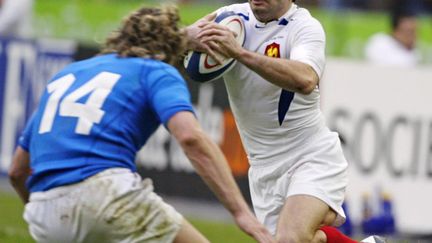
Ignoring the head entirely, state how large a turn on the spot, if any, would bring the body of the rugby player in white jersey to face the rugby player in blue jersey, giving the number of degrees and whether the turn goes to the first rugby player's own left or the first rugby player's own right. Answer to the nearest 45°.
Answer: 0° — they already face them

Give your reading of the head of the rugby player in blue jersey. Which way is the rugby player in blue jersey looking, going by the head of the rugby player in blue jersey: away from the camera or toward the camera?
away from the camera

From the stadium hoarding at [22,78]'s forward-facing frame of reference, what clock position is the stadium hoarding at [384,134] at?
the stadium hoarding at [384,134] is roughly at 10 o'clock from the stadium hoarding at [22,78].

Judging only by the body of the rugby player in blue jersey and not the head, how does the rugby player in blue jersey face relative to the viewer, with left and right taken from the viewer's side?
facing away from the viewer and to the right of the viewer

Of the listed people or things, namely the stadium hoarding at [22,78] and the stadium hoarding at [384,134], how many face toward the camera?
2

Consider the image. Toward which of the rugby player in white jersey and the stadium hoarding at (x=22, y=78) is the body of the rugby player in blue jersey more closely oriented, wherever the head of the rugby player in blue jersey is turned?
the rugby player in white jersey

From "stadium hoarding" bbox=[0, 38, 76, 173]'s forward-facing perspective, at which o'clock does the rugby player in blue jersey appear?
The rugby player in blue jersey is roughly at 12 o'clock from the stadium hoarding.

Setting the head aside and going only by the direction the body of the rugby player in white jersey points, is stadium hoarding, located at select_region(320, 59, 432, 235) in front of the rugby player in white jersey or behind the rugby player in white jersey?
behind

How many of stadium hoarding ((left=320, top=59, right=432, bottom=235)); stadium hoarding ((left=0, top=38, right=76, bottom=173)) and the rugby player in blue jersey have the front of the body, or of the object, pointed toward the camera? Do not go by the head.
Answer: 2
